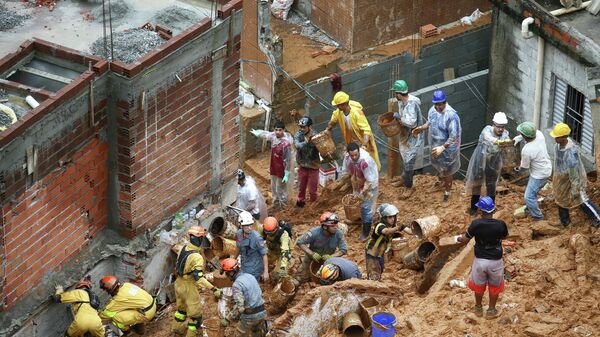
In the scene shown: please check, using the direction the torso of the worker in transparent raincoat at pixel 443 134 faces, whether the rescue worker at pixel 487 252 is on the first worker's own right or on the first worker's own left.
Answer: on the first worker's own left

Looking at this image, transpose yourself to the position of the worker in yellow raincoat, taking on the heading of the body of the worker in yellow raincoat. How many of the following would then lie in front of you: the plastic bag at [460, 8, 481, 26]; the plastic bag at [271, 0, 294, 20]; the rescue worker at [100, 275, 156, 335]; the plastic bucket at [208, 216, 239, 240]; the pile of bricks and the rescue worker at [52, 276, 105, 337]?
3

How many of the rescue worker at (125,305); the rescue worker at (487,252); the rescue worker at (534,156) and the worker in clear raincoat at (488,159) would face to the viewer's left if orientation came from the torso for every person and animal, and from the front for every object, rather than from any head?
2

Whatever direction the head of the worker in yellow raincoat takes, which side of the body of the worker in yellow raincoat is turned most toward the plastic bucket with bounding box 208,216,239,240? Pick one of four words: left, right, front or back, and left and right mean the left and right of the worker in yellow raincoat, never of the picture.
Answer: front

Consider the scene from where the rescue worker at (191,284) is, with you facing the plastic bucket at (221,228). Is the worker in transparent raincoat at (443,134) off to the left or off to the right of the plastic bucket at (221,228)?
right

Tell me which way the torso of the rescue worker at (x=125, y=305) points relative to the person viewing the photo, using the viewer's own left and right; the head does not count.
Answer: facing to the left of the viewer

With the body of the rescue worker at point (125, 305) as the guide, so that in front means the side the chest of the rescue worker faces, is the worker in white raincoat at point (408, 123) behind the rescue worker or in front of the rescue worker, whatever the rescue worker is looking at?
behind

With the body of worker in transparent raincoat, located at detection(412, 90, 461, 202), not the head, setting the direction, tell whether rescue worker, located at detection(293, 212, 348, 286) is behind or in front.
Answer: in front

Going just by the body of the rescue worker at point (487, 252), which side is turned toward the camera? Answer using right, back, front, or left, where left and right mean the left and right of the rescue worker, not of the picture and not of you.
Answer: back

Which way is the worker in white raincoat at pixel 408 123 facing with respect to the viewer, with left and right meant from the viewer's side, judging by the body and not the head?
facing to the left of the viewer

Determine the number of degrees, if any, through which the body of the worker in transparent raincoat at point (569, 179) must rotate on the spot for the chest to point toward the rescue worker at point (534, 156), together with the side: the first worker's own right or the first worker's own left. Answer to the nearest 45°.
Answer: approximately 90° to the first worker's own right

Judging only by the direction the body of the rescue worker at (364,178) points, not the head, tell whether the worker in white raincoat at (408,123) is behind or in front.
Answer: behind
